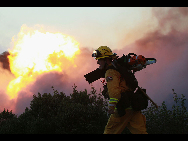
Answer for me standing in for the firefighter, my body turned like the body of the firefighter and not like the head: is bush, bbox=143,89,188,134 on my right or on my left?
on my right
